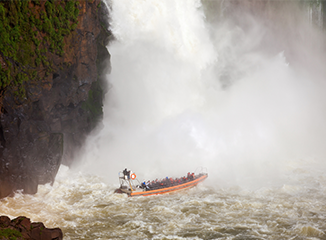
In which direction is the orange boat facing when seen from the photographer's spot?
facing away from the viewer and to the right of the viewer
